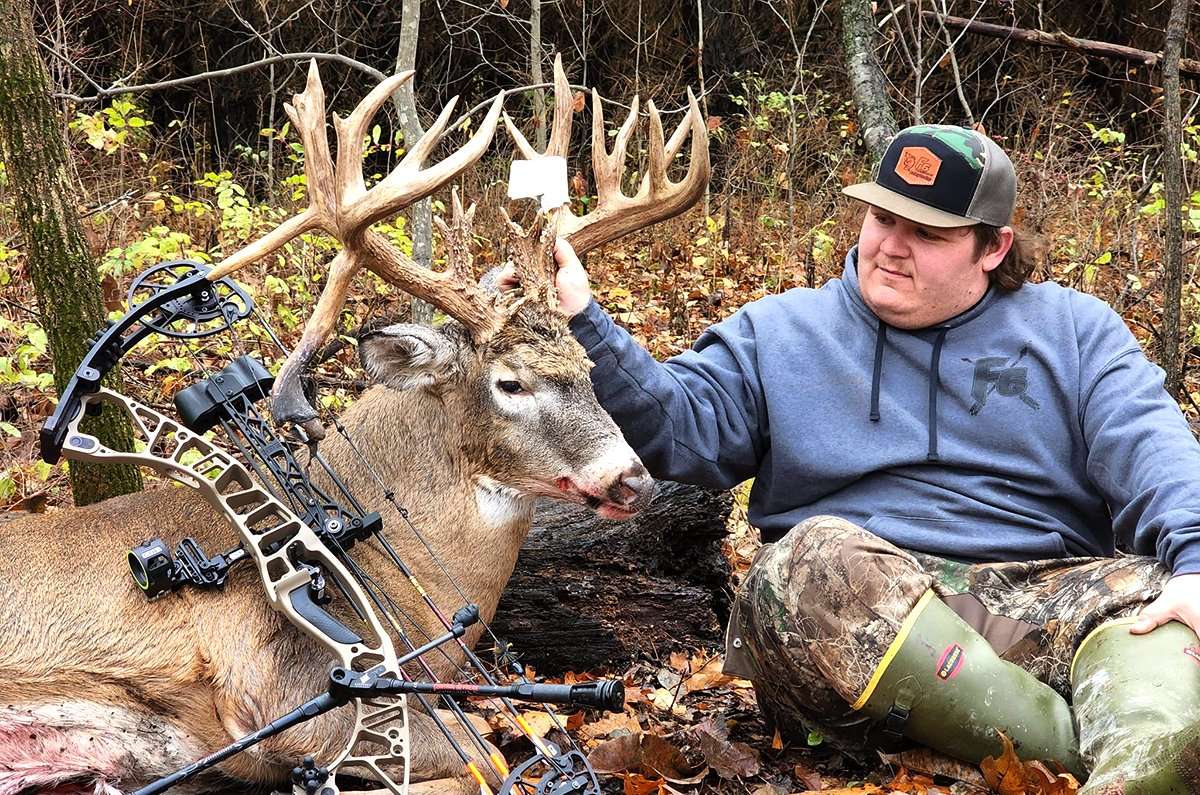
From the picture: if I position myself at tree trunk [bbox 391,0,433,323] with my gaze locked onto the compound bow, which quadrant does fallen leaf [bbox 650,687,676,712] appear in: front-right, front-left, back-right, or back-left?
front-left

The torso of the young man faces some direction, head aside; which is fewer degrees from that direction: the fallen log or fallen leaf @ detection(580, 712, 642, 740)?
the fallen leaf

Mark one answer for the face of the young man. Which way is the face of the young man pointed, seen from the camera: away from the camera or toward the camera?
toward the camera

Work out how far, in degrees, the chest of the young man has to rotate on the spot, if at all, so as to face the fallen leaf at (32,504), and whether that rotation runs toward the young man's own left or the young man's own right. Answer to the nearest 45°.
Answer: approximately 90° to the young man's own right

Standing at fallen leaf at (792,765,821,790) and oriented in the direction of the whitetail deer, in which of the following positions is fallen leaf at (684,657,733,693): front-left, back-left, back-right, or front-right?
front-right

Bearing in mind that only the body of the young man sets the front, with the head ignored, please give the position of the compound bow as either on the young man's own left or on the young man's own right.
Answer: on the young man's own right

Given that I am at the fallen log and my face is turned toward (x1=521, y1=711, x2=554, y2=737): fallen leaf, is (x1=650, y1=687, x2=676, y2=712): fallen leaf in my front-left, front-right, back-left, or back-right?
front-left

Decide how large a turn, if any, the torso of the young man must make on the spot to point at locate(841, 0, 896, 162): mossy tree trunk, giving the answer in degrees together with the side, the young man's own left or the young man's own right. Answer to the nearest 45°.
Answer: approximately 180°

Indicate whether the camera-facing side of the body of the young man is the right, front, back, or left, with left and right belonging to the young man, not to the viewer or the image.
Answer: front

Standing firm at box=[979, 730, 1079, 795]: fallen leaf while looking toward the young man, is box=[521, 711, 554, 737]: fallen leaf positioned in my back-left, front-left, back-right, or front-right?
front-left

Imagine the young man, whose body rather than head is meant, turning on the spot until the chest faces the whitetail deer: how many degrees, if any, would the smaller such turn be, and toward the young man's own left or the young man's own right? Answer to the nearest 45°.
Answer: approximately 90° to the young man's own right

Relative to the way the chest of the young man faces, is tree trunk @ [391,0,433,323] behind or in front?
behind

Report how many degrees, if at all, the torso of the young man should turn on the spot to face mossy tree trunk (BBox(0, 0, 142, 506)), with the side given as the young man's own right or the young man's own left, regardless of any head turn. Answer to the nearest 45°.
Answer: approximately 90° to the young man's own right

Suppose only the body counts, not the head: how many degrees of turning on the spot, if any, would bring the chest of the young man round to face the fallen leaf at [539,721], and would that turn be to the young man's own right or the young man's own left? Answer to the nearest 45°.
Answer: approximately 90° to the young man's own right

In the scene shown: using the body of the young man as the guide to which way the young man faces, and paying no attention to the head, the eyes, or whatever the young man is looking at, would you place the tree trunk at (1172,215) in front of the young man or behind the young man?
behind
